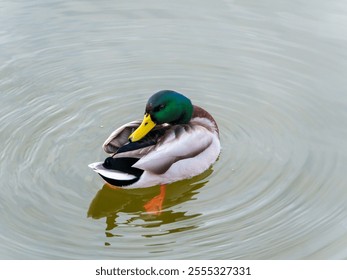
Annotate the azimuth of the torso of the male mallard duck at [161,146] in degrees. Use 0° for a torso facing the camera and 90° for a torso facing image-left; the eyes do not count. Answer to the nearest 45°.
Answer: approximately 225°
